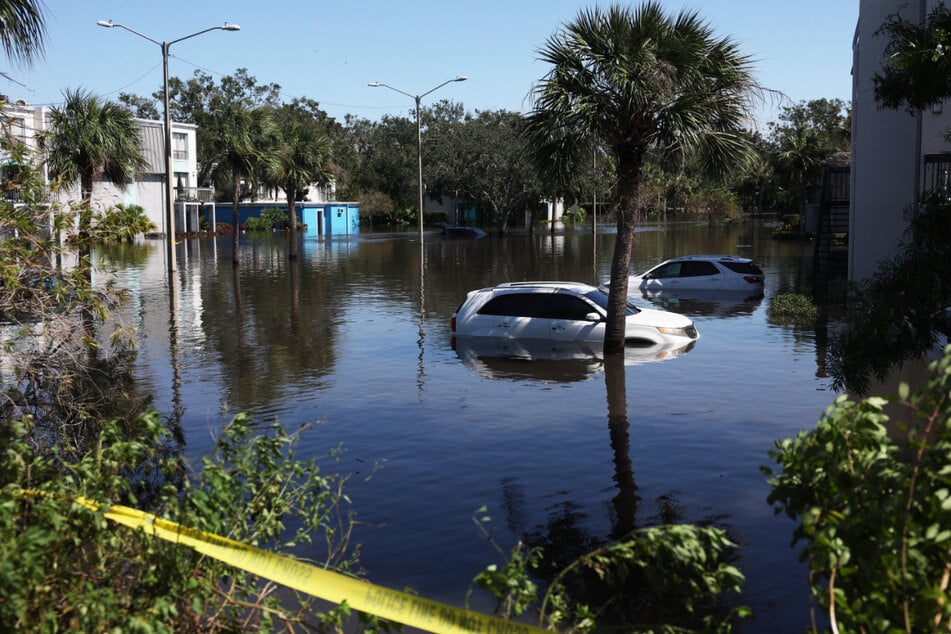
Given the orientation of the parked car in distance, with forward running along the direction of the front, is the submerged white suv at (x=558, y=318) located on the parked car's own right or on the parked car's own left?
on the parked car's own left

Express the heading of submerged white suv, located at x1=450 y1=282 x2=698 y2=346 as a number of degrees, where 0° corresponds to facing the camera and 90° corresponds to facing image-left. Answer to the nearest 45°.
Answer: approximately 270°

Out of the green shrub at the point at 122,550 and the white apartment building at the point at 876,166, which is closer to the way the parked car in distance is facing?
the green shrub

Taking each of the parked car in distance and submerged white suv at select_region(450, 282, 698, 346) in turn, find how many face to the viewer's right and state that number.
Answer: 1

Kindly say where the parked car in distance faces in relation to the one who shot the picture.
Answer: facing to the left of the viewer

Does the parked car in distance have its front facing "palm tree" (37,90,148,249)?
yes

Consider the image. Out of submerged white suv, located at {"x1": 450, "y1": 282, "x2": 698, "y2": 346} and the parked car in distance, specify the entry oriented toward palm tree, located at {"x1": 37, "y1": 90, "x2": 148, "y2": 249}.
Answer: the parked car in distance

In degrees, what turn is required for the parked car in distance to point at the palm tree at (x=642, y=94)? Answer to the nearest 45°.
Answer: approximately 90° to its left

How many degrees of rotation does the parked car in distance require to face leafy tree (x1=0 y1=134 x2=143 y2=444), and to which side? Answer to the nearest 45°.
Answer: approximately 90° to its left

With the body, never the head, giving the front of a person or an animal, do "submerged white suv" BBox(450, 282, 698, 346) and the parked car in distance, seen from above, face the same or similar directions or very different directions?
very different directions

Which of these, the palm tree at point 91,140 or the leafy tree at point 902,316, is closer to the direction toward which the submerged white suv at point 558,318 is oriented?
the leafy tree
